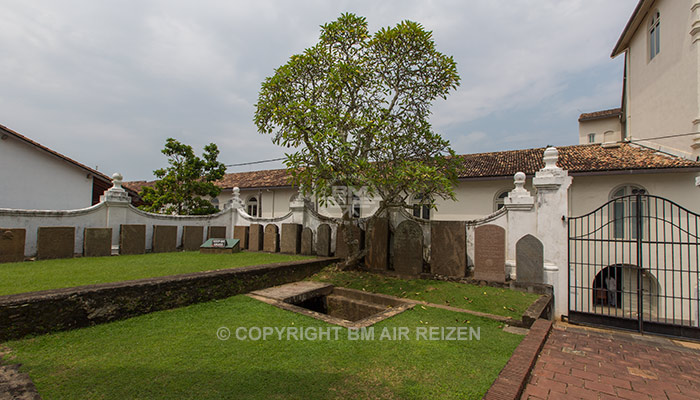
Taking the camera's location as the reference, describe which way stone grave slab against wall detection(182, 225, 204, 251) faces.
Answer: facing the viewer

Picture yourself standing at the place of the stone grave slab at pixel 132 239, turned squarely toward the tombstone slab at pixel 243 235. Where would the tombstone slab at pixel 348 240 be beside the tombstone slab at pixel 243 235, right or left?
right

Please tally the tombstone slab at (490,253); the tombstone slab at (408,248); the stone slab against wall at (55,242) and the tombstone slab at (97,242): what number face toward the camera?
4

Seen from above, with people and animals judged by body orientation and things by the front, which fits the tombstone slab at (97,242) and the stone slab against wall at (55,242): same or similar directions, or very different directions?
same or similar directions

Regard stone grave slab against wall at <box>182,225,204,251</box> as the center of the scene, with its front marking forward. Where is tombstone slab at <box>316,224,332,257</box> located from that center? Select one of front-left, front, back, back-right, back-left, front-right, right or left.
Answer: front-left

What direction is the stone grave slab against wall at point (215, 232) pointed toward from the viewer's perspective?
toward the camera

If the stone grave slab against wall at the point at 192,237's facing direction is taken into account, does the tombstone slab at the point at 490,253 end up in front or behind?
in front

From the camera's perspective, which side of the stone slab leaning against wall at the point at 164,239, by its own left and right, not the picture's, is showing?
front

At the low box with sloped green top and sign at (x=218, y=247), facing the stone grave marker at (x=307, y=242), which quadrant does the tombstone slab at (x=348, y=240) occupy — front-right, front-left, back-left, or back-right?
front-right
